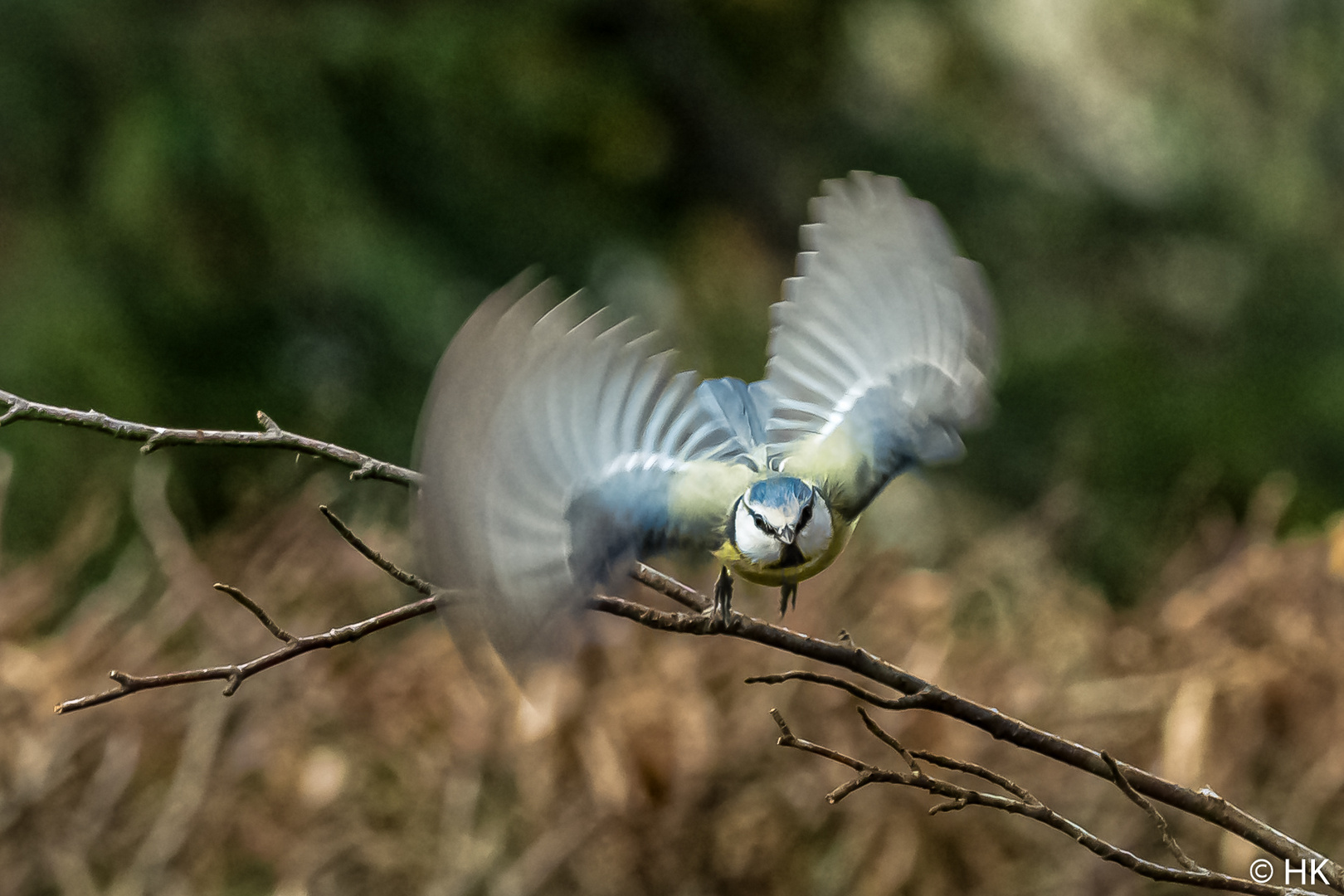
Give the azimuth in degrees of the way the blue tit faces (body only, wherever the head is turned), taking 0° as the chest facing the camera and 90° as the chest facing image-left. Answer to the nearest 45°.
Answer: approximately 0°
